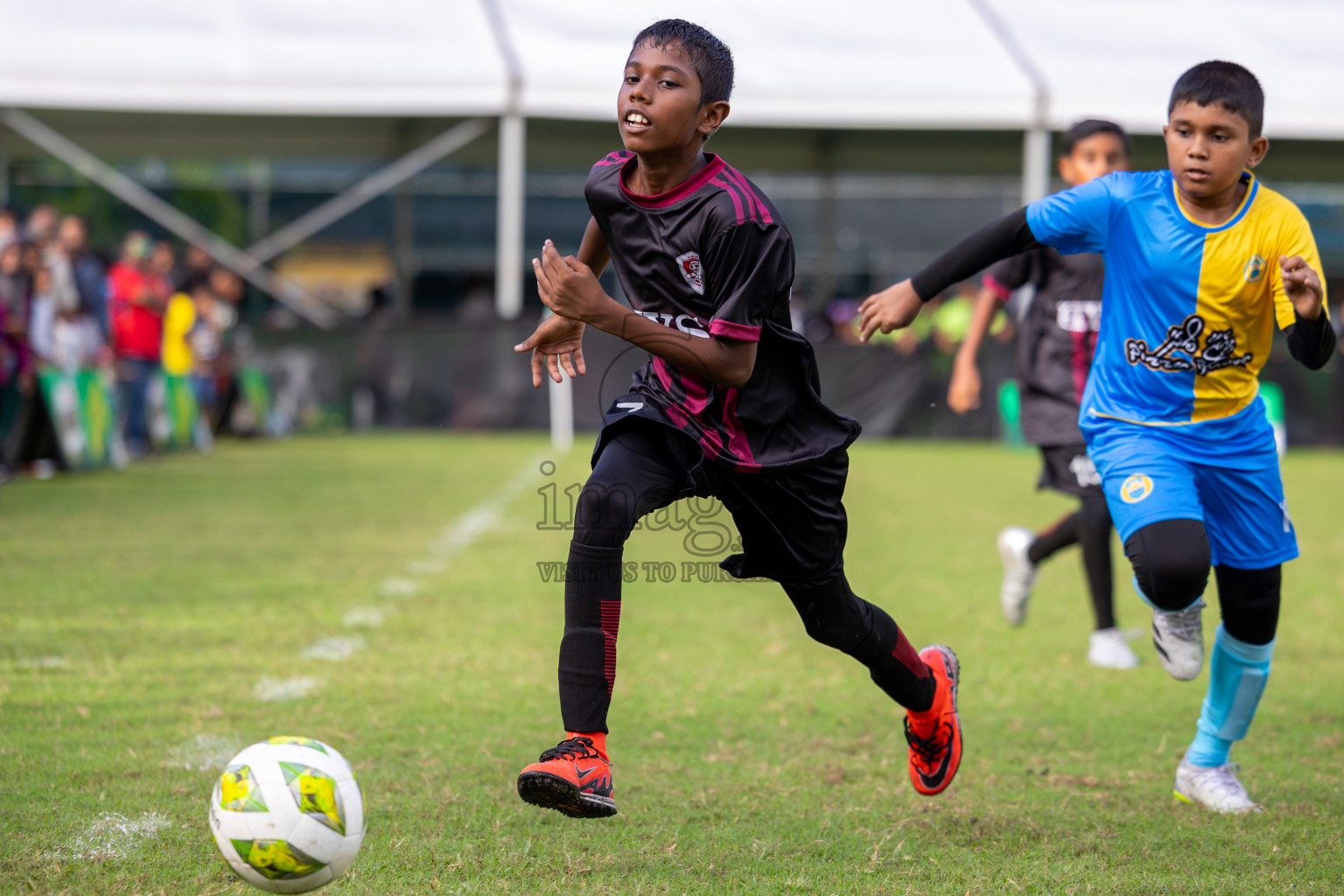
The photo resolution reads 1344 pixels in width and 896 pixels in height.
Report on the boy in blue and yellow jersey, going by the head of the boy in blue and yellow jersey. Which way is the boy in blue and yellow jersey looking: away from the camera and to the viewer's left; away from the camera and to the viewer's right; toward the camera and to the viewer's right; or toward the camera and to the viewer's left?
toward the camera and to the viewer's left

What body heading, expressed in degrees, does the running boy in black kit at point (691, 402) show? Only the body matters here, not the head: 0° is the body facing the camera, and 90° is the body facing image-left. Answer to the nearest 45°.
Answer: approximately 45°

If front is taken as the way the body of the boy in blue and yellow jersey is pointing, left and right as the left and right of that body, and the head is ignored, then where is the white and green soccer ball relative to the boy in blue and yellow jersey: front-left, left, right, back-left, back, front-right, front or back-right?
front-right

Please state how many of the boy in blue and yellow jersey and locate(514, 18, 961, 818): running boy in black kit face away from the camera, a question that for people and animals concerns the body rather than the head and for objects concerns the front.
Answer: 0

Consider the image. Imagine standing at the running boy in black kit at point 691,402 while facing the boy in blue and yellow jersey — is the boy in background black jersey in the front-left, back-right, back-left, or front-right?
front-left

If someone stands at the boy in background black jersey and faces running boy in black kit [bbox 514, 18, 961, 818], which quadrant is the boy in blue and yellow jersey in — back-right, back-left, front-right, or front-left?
front-left

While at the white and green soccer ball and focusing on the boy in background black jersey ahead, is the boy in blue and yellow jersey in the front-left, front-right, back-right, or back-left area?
front-right

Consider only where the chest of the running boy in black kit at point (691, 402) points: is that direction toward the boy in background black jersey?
no

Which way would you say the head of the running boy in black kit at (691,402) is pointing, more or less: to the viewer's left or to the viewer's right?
to the viewer's left

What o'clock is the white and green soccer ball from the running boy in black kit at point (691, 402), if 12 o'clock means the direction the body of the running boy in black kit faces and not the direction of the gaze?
The white and green soccer ball is roughly at 12 o'clock from the running boy in black kit.

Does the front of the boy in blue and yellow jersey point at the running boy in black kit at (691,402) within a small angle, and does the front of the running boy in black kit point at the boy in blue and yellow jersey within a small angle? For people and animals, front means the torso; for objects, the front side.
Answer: no

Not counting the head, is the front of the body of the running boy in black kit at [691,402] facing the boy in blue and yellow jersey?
no

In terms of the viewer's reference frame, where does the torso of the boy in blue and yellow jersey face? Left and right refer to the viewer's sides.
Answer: facing the viewer

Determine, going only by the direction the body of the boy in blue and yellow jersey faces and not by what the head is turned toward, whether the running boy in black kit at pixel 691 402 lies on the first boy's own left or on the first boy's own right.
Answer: on the first boy's own right

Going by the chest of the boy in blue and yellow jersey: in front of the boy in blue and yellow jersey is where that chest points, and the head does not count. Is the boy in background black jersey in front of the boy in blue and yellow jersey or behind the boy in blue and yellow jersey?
behind

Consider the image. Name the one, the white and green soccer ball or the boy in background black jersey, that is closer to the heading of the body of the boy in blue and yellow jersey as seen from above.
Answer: the white and green soccer ball
